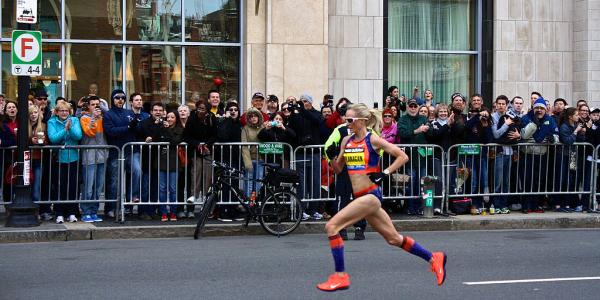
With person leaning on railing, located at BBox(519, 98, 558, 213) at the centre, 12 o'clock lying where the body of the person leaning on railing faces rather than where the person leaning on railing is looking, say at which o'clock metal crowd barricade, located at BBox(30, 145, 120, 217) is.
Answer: The metal crowd barricade is roughly at 2 o'clock from the person leaning on railing.

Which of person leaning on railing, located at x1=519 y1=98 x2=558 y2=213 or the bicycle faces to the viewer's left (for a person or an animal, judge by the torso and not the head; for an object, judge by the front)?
the bicycle

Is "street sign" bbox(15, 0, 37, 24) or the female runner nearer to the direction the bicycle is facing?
the street sign

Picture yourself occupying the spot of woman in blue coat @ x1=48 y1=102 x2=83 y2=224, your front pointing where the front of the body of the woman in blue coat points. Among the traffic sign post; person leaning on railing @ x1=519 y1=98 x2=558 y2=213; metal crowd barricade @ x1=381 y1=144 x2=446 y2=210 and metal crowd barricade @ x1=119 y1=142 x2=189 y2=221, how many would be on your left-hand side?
3

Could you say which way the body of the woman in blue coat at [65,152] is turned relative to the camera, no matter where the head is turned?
toward the camera

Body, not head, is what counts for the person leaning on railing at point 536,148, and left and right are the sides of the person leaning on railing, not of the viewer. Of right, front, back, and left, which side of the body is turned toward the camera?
front

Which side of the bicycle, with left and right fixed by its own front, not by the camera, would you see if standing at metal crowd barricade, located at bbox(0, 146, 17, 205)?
front

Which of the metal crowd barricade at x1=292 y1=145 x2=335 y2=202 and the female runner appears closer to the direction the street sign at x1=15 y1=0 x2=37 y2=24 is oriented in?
the female runner

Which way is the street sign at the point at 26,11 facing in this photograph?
toward the camera

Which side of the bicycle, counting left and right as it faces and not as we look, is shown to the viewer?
left

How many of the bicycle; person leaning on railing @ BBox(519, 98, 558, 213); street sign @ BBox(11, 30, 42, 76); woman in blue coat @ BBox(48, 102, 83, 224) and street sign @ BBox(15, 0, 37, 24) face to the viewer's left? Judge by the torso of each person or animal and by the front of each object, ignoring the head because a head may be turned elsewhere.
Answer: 1
